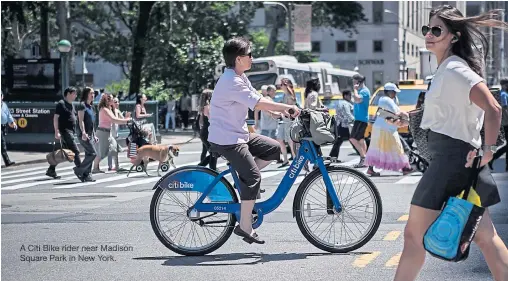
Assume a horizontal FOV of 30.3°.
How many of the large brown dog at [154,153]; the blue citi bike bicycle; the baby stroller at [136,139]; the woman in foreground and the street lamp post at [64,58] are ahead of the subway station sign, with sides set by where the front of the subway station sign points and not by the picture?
4

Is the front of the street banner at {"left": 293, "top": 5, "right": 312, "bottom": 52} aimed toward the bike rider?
yes

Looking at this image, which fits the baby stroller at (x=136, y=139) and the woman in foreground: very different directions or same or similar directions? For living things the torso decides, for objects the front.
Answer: very different directions

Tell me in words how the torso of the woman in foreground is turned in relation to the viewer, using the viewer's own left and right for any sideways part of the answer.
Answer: facing to the left of the viewer

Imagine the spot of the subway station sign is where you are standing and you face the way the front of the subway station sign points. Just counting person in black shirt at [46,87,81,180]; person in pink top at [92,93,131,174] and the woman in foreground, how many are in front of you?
3

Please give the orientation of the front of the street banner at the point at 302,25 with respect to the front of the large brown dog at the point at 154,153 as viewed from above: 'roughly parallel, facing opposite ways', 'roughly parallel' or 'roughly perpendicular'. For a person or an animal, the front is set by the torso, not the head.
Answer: roughly perpendicular

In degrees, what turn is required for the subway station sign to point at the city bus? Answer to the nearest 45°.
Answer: approximately 135° to its left

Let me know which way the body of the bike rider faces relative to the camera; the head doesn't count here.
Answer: to the viewer's right

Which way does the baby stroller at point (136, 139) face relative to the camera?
to the viewer's right

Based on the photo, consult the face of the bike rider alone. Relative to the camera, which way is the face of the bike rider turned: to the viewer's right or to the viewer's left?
to the viewer's right

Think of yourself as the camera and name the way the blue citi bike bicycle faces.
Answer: facing to the right of the viewer

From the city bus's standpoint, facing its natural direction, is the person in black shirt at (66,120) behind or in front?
in front

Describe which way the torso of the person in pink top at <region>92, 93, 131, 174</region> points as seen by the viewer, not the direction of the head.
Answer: to the viewer's right

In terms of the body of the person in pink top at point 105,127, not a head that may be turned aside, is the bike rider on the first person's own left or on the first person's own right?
on the first person's own right

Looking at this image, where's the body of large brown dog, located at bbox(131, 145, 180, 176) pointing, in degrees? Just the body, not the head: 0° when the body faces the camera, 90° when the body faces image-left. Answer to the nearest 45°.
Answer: approximately 270°

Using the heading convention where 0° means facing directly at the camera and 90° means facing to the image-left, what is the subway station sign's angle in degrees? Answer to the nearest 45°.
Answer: approximately 0°
